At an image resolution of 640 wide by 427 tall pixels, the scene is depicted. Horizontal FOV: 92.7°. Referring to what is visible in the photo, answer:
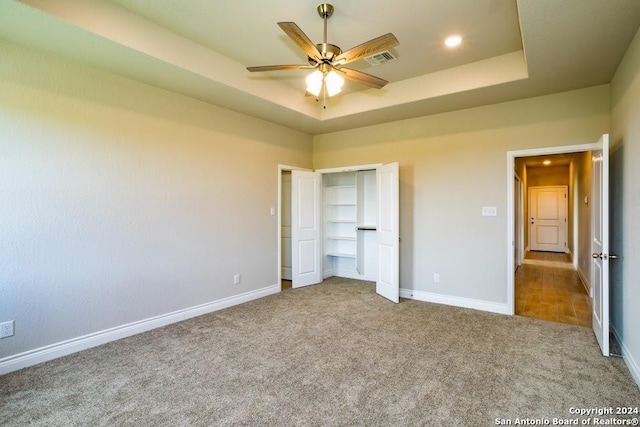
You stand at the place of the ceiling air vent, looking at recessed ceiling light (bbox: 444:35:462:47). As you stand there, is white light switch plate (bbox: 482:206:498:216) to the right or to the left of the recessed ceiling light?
left

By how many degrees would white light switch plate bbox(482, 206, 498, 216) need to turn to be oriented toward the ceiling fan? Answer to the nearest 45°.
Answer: approximately 45° to its right

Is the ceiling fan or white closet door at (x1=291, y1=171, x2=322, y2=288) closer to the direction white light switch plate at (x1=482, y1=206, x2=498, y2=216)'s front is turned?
the ceiling fan

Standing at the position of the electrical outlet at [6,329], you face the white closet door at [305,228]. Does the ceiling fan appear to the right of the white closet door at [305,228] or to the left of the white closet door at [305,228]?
right

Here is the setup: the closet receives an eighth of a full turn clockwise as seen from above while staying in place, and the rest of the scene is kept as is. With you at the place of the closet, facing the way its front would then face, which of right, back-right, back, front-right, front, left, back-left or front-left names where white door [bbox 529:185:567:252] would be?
back-right
